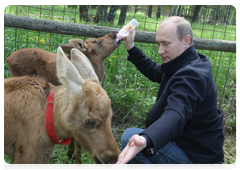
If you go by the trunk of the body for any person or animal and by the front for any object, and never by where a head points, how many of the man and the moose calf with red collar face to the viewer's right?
1

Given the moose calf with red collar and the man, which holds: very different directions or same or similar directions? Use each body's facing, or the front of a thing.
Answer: very different directions

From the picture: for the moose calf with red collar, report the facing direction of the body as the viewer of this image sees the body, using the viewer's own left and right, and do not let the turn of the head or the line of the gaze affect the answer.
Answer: facing to the right of the viewer

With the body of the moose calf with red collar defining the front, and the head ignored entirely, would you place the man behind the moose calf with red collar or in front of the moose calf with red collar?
in front

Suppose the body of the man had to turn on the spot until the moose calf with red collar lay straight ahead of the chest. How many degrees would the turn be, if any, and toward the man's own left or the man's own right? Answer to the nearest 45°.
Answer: approximately 45° to the man's own left

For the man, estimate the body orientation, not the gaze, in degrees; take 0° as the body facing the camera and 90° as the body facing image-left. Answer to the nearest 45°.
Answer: approximately 90°
